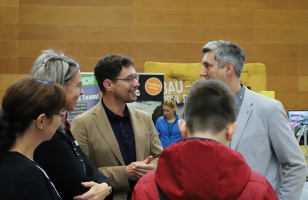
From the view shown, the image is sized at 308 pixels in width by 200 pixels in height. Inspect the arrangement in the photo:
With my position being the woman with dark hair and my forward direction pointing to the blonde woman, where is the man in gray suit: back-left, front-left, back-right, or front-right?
front-right

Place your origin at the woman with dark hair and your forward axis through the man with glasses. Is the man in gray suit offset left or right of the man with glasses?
right

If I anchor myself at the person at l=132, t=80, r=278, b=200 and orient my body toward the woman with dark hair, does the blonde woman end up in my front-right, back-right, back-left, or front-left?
front-right

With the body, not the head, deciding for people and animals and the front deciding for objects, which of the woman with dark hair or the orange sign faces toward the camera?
the orange sign

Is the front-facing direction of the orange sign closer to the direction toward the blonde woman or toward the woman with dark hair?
the woman with dark hair

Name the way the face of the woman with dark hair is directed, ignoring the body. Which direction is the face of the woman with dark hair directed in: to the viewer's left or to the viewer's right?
to the viewer's right

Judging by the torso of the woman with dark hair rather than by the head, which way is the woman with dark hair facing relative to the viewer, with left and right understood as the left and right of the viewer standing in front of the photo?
facing away from the viewer and to the right of the viewer

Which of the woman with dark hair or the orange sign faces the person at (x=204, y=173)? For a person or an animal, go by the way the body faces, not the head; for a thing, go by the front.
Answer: the orange sign

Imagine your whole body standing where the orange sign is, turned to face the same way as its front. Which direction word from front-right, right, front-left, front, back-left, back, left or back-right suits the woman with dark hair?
front

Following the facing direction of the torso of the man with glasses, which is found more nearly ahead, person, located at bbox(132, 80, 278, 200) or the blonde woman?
the person

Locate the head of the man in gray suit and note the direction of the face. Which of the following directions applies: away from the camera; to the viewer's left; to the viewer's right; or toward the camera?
to the viewer's left

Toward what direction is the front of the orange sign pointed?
toward the camera

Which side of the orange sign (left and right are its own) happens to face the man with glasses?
front
